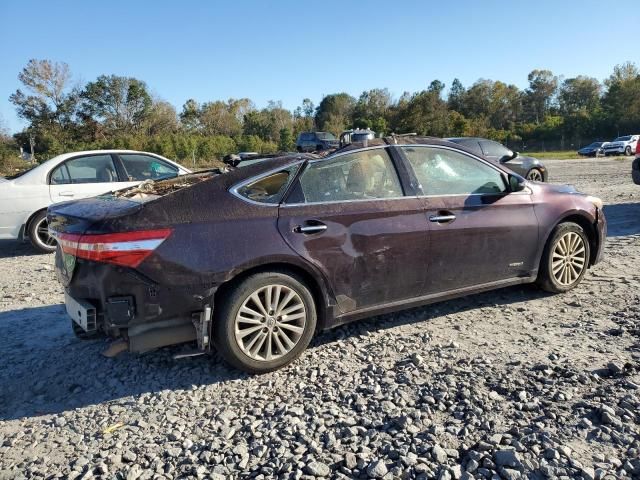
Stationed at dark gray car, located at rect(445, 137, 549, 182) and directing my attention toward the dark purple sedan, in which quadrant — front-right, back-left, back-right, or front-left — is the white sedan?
front-right

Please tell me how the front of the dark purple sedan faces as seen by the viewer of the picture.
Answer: facing away from the viewer and to the right of the viewer

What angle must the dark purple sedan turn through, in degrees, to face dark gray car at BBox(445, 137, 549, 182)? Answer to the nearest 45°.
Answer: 0° — it already faces it

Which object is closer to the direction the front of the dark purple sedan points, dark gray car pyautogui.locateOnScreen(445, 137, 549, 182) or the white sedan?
the dark gray car

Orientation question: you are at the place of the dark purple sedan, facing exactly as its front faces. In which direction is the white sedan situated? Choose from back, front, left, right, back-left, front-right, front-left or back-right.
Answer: left
